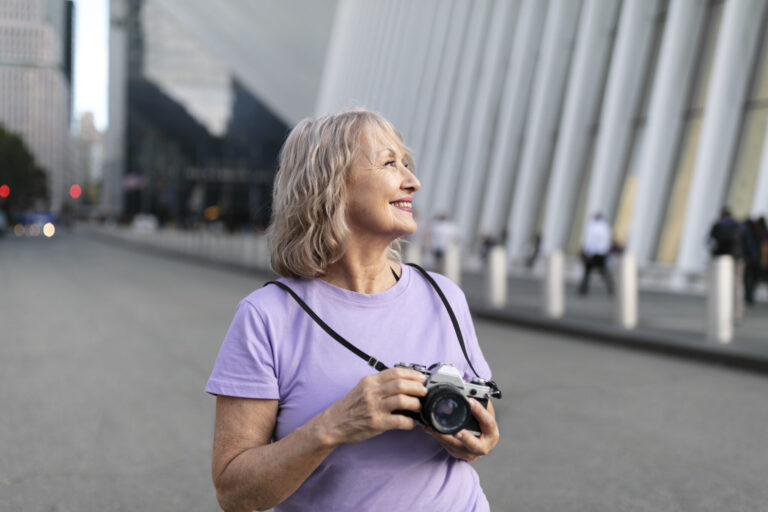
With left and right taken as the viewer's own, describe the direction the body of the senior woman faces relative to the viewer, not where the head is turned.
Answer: facing the viewer and to the right of the viewer

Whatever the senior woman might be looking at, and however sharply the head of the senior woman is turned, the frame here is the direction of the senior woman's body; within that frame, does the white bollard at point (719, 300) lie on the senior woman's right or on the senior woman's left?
on the senior woman's left

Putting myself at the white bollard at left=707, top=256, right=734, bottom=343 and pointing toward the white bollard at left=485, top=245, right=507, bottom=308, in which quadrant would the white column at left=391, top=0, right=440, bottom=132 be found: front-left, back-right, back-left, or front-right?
front-right

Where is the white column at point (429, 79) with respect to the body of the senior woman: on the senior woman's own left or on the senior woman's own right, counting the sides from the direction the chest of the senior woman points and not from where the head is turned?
on the senior woman's own left

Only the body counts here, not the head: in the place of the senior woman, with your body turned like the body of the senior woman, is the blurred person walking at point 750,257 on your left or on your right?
on your left

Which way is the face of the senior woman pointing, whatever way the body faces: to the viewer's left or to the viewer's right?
to the viewer's right

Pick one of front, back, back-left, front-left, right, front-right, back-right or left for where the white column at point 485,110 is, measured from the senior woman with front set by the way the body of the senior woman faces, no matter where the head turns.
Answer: back-left

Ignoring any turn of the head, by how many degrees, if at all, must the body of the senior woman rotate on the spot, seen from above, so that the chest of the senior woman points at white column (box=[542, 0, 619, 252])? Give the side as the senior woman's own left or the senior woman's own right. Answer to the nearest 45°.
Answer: approximately 135° to the senior woman's own left

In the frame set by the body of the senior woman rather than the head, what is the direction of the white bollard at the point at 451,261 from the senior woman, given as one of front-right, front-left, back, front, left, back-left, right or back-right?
back-left

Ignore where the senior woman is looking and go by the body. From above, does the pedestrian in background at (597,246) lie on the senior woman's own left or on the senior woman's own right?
on the senior woman's own left

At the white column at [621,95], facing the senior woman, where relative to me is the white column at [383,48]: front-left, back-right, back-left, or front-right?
back-right

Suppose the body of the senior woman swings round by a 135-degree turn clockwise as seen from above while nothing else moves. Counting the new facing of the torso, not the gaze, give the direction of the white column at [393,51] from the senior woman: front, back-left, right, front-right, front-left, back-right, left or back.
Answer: right

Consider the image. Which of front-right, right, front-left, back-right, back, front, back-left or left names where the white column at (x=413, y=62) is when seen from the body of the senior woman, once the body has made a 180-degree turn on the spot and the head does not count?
front-right
